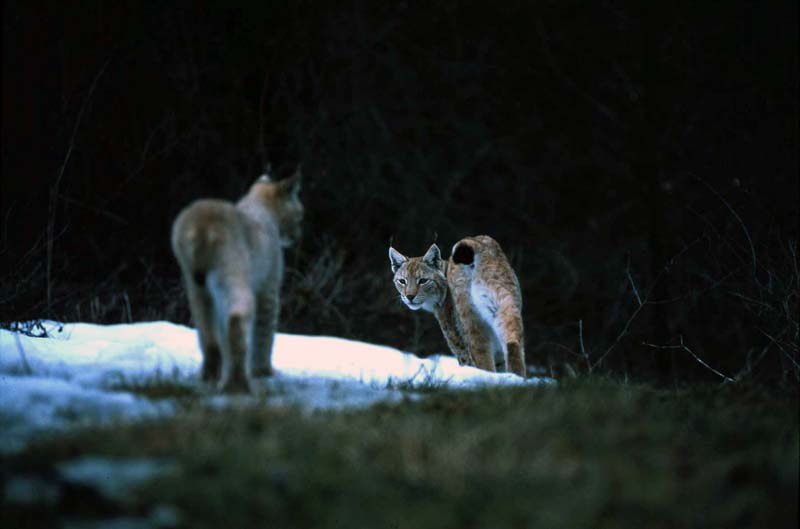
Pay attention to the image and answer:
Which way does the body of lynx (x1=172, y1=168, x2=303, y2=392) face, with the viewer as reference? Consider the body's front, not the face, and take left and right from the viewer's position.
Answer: facing away from the viewer and to the right of the viewer

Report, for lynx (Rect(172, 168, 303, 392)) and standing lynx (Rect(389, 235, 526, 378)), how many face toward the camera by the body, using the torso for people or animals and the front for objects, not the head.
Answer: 0

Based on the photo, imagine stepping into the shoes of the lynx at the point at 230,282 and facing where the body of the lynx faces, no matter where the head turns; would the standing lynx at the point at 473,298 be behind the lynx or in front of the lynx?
in front

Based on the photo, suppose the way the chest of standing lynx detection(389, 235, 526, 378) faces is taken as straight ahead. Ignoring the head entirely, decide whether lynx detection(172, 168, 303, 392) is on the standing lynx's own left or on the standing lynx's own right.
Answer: on the standing lynx's own left

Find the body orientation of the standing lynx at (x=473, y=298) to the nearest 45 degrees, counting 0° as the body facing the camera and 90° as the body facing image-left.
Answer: approximately 135°

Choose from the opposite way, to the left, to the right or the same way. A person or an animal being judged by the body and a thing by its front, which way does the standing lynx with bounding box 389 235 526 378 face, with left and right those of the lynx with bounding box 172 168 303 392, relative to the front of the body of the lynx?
to the left
